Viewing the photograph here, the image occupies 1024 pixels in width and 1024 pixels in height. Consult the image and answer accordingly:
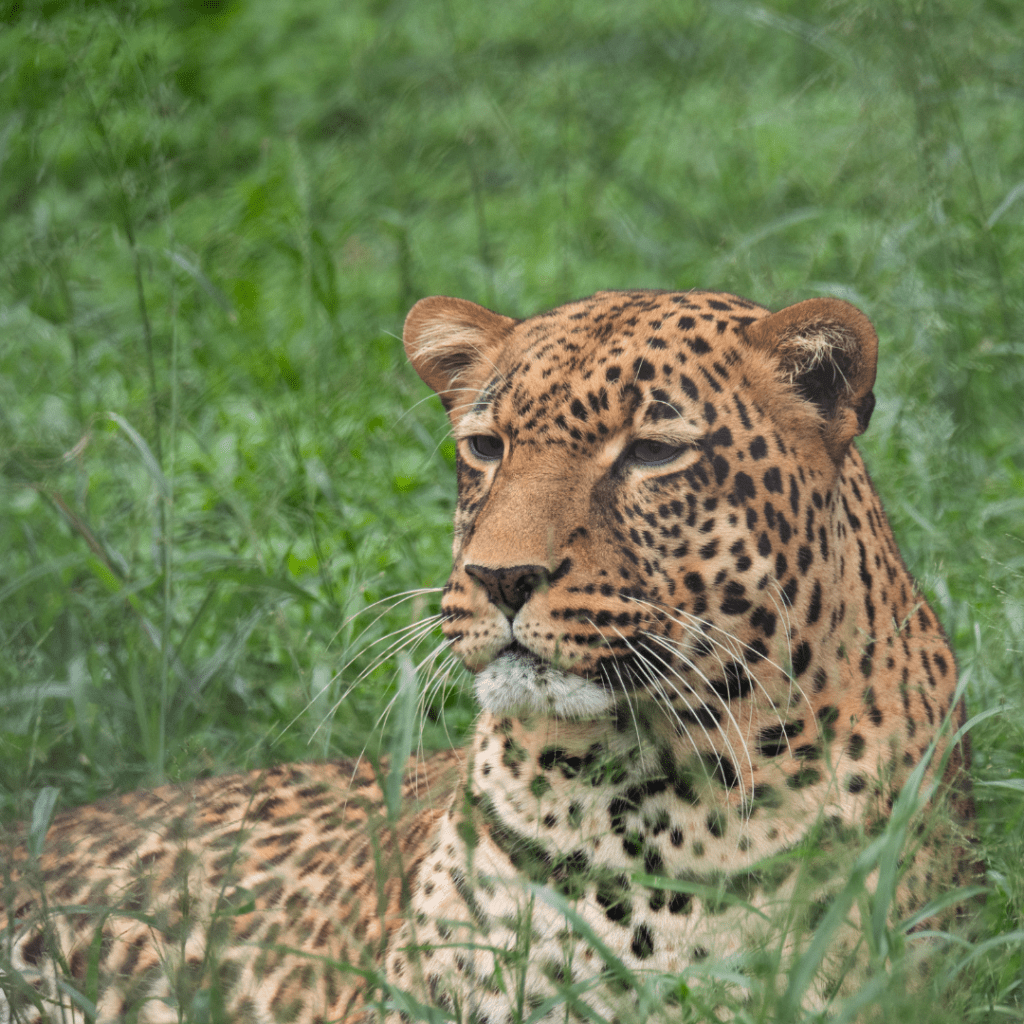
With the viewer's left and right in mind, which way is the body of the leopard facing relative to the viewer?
facing the viewer and to the right of the viewer
